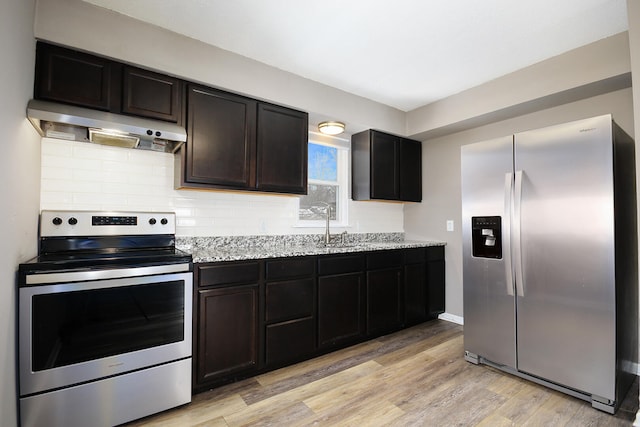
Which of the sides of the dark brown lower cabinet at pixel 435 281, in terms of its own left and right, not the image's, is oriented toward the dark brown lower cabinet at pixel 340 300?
right

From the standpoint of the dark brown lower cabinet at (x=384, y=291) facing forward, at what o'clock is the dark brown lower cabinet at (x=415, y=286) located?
the dark brown lower cabinet at (x=415, y=286) is roughly at 9 o'clock from the dark brown lower cabinet at (x=384, y=291).

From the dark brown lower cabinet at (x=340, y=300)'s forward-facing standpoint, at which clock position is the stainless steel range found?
The stainless steel range is roughly at 3 o'clock from the dark brown lower cabinet.

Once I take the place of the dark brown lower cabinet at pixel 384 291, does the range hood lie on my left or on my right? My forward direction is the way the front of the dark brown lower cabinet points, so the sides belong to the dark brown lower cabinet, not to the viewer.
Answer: on my right

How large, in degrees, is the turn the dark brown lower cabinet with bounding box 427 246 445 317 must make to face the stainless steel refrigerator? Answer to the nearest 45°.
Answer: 0° — it already faces it

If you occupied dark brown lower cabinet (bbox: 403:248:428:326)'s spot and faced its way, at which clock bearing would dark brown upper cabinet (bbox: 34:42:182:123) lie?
The dark brown upper cabinet is roughly at 3 o'clock from the dark brown lower cabinet.

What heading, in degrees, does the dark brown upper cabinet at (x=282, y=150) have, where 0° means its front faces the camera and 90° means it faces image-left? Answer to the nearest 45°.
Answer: approximately 315°

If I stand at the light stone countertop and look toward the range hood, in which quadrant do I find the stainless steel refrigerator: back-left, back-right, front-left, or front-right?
back-left
